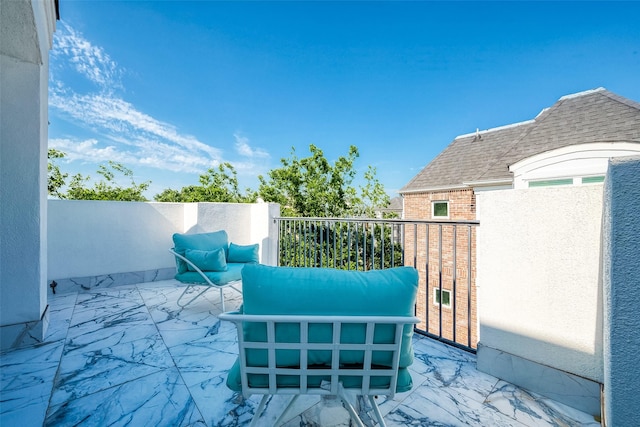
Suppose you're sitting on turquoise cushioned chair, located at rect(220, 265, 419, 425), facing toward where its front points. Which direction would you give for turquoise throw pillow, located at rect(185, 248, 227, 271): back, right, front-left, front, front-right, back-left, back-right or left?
front-left

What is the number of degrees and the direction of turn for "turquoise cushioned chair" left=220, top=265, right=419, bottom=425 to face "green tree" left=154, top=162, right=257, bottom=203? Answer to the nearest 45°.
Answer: approximately 45° to its left

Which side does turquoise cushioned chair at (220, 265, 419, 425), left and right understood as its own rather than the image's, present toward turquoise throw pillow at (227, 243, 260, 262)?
front

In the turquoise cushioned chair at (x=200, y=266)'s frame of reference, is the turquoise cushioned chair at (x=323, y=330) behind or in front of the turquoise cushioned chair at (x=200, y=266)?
in front

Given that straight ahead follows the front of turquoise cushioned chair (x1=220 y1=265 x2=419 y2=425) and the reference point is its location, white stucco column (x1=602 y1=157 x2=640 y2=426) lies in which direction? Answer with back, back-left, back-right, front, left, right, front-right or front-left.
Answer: right

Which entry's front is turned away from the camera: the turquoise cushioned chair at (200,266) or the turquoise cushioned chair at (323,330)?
the turquoise cushioned chair at (323,330)

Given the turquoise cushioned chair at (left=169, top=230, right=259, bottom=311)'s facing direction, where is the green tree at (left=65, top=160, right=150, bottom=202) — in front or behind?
behind

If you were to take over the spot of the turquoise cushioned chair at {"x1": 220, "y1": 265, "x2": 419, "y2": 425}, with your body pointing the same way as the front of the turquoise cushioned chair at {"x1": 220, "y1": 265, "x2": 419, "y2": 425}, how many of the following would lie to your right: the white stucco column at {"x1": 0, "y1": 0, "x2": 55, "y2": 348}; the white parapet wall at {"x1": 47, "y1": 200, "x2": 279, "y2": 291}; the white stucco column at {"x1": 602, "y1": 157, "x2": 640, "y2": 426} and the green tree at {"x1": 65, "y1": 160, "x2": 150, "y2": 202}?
1

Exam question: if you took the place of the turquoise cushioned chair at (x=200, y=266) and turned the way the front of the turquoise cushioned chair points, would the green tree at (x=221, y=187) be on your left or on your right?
on your left

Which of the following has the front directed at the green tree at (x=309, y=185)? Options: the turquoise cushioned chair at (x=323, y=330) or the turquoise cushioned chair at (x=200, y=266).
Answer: the turquoise cushioned chair at (x=323, y=330)

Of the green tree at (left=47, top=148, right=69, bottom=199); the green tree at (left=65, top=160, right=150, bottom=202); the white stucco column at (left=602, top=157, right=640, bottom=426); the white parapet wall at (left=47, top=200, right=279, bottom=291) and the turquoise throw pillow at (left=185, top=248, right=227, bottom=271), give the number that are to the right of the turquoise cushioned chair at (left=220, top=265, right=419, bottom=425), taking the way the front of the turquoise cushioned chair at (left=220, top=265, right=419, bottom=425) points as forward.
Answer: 1

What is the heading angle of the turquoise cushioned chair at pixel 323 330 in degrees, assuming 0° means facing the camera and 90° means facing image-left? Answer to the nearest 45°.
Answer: approximately 180°

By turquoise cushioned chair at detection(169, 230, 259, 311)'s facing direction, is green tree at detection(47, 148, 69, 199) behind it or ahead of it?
behind

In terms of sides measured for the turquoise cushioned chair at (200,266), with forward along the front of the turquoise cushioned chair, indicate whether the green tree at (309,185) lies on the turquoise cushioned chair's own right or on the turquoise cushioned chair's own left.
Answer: on the turquoise cushioned chair's own left

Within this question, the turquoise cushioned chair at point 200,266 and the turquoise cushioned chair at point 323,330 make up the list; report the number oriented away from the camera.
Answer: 1

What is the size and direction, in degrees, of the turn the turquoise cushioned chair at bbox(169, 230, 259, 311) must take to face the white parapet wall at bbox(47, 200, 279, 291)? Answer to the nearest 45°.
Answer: approximately 180°

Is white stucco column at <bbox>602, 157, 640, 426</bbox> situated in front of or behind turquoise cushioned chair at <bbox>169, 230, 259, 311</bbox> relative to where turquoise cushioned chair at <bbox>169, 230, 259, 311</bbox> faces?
in front
